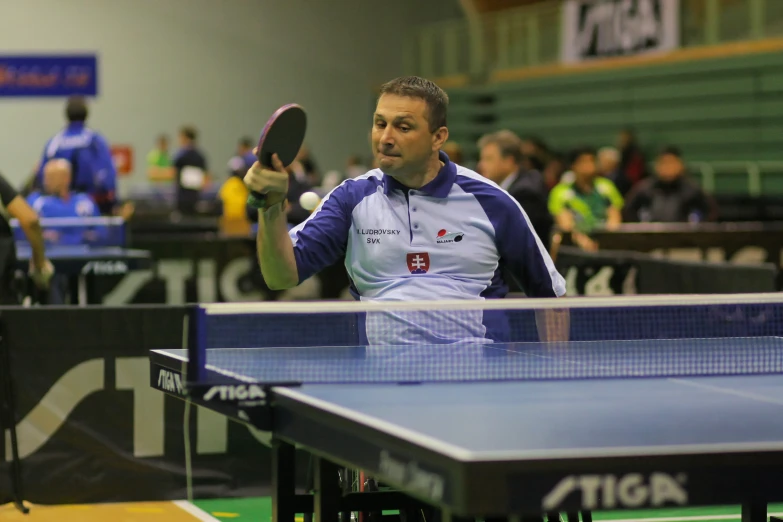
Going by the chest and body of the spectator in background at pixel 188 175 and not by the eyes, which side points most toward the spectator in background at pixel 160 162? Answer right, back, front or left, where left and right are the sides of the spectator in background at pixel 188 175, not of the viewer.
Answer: front

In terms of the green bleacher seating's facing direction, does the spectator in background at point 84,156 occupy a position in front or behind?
in front

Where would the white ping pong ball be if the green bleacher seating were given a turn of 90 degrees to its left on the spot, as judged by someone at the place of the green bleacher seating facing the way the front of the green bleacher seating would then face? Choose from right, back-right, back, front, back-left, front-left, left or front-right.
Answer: front-right

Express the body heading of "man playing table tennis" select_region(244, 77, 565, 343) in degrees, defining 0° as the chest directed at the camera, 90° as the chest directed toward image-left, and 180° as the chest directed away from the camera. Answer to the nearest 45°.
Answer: approximately 0°

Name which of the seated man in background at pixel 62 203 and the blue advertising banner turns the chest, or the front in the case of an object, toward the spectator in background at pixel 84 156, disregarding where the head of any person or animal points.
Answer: the blue advertising banner

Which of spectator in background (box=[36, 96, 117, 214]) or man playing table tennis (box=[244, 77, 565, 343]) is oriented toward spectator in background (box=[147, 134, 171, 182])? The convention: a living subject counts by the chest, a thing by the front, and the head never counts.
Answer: spectator in background (box=[36, 96, 117, 214])

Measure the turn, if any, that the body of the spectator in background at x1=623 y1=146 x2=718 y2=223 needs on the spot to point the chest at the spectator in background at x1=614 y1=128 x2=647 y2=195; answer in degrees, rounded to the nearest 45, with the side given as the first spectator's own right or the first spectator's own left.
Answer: approximately 180°

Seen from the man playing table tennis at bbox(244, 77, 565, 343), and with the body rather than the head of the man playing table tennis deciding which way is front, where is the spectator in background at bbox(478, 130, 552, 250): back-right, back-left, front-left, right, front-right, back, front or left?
back

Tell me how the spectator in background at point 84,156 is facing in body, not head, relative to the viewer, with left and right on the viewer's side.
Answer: facing away from the viewer

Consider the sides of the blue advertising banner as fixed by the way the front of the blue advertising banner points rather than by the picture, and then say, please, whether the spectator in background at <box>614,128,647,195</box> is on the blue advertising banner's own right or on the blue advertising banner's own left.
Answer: on the blue advertising banner's own left

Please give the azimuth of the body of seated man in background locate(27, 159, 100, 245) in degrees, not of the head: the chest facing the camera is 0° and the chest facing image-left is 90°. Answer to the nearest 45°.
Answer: approximately 0°
